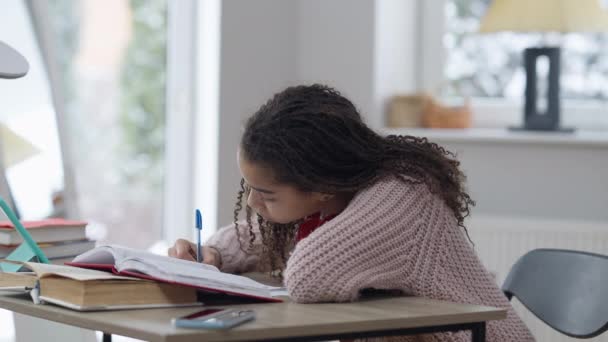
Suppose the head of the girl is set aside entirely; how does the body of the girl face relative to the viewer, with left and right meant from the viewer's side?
facing to the left of the viewer

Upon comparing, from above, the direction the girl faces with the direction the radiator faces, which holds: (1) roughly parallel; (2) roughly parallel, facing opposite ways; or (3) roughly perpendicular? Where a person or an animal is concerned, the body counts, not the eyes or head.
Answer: roughly perpendicular

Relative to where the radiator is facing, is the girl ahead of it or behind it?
ahead

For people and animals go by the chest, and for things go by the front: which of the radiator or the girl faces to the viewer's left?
the girl

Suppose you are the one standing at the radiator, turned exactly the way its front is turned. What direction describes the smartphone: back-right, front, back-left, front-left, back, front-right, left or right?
front

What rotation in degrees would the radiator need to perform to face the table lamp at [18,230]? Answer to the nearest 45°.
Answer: approximately 45° to its right

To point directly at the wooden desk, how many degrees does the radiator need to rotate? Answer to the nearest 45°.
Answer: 0° — it already faces it

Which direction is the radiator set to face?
toward the camera

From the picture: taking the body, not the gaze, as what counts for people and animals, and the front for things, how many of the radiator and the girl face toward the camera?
1
